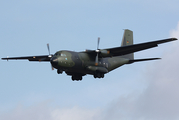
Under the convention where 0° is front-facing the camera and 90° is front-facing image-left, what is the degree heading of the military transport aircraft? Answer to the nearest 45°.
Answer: approximately 45°
